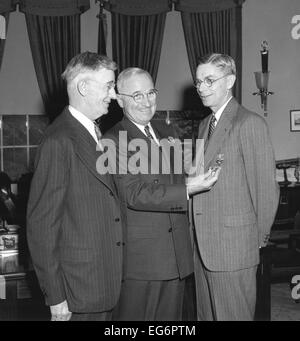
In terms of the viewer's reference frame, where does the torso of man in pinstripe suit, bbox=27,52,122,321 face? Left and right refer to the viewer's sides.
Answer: facing to the right of the viewer

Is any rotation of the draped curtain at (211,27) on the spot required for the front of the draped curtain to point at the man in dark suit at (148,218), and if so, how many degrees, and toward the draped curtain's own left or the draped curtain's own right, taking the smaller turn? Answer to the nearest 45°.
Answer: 0° — it already faces them

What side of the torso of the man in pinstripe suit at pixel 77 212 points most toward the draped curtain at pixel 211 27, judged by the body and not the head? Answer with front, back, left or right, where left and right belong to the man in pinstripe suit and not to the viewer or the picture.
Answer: left

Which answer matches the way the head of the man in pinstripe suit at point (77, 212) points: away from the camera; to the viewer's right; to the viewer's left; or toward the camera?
to the viewer's right

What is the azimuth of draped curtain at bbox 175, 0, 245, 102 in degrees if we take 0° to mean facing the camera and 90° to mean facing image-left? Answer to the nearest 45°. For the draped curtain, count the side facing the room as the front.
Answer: approximately 0°

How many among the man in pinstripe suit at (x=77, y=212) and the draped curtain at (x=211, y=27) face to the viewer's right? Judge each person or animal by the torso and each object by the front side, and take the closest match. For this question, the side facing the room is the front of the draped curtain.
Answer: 1

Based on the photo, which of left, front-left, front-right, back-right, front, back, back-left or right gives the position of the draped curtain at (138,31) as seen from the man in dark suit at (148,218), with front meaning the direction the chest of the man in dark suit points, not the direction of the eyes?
back-left
